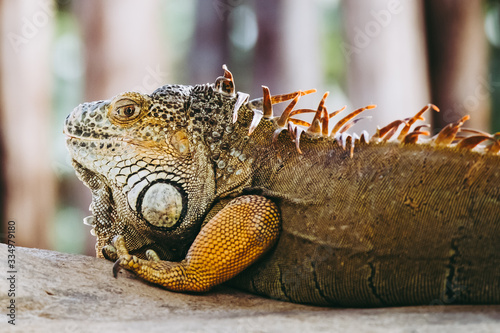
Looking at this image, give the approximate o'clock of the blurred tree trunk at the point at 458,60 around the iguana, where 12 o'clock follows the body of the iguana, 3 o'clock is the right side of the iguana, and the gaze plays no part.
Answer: The blurred tree trunk is roughly at 4 o'clock from the iguana.

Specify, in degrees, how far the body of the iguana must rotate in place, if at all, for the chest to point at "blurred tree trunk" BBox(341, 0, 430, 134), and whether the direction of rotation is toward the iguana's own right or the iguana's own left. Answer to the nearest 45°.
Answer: approximately 90° to the iguana's own right

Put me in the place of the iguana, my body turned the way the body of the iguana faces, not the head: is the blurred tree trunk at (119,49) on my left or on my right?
on my right

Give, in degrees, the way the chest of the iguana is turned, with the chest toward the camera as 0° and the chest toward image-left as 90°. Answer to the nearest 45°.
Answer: approximately 90°

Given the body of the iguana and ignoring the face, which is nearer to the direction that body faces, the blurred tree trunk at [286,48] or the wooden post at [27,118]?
the wooden post

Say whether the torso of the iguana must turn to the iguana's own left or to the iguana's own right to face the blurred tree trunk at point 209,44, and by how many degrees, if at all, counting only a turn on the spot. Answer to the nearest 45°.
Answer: approximately 90° to the iguana's own right

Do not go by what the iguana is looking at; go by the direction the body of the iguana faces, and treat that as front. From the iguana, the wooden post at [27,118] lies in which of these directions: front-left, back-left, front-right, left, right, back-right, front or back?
front-right

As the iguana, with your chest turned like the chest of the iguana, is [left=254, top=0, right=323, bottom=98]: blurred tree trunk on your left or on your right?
on your right
